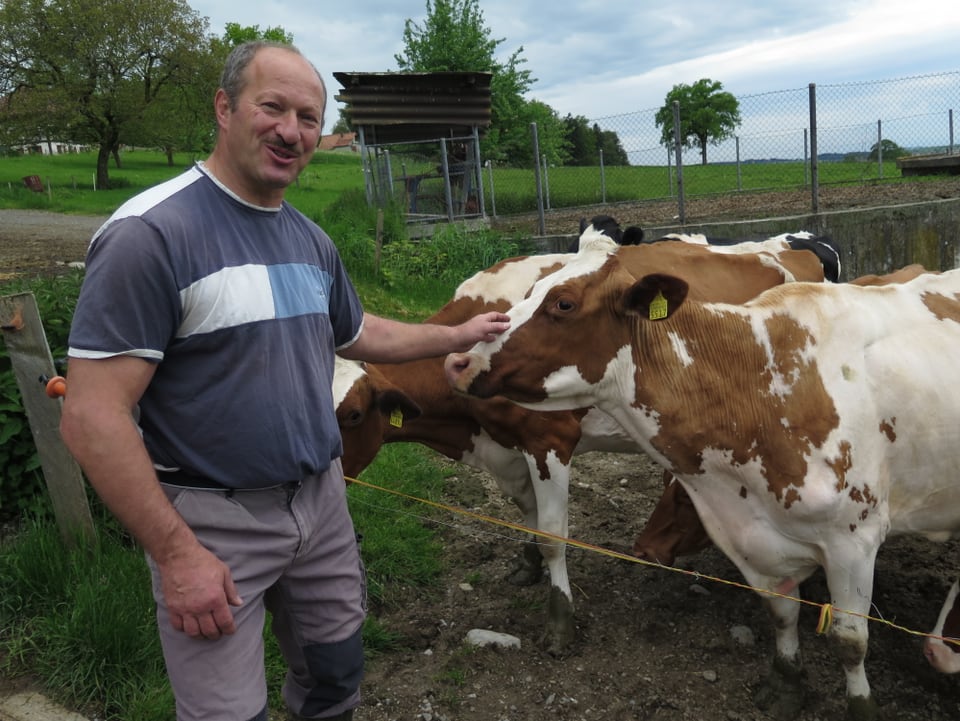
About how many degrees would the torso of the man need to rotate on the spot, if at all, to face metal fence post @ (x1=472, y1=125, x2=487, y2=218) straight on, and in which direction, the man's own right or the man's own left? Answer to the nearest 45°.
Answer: approximately 135° to the man's own left

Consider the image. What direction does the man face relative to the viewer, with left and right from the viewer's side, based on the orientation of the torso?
facing the viewer and to the right of the viewer

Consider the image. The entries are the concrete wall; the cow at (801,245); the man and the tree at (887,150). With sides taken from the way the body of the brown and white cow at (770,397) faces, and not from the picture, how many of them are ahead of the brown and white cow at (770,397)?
1

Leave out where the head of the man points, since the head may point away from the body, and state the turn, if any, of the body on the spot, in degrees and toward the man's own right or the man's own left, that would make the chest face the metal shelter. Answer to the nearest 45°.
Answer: approximately 135° to the man's own left

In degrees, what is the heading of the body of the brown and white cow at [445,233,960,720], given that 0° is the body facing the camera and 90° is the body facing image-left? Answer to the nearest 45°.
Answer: approximately 45°

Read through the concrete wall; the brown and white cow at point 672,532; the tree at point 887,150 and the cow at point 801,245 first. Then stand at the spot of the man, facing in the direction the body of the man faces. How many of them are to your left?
4

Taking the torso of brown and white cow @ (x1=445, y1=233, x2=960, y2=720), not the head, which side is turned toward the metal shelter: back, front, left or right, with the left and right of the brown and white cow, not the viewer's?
right

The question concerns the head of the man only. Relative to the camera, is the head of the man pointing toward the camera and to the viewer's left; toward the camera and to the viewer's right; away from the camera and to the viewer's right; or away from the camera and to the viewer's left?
toward the camera and to the viewer's right

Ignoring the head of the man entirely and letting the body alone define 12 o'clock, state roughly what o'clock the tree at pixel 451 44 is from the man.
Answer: The tree is roughly at 8 o'clock from the man.
